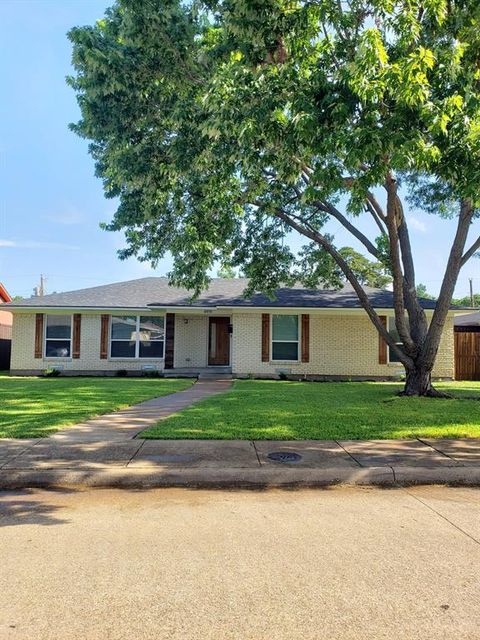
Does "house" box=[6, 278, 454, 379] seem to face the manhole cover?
yes

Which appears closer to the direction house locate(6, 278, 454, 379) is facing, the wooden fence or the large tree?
the large tree

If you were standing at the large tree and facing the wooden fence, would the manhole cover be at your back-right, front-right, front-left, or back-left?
back-right

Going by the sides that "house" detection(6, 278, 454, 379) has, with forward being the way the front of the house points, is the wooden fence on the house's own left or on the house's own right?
on the house's own left

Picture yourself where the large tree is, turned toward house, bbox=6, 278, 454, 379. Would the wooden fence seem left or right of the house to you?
right

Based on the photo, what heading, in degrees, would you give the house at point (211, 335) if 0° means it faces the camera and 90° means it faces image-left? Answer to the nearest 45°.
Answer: approximately 0°
